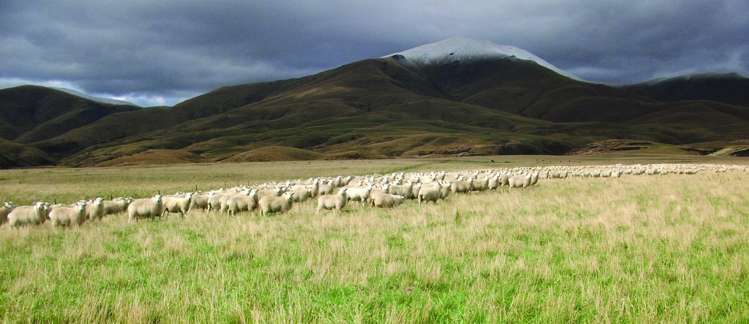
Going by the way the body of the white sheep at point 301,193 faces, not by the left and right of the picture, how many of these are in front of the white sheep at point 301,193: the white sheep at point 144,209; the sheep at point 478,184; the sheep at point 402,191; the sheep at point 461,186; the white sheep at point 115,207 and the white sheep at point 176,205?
3

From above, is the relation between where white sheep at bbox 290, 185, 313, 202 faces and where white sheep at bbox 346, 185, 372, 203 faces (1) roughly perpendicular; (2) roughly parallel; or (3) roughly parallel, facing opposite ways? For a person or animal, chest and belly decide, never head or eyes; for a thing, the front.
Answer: roughly parallel

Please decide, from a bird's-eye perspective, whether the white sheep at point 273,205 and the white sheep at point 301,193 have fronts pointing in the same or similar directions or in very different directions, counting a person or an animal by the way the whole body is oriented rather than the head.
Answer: same or similar directions

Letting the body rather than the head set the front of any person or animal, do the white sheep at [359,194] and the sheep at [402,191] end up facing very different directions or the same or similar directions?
same or similar directions

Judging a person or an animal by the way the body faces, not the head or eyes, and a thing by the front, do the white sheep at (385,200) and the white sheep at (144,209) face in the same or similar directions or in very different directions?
same or similar directions
